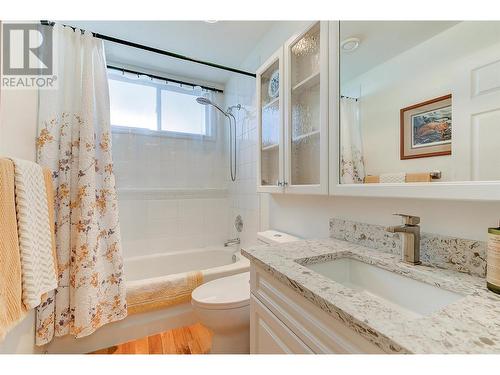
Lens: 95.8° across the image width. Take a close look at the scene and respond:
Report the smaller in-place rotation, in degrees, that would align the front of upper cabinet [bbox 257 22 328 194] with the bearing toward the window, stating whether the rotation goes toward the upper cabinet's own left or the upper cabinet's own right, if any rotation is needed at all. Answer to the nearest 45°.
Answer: approximately 90° to the upper cabinet's own right

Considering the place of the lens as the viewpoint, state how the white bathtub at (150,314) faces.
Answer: facing the viewer and to the right of the viewer

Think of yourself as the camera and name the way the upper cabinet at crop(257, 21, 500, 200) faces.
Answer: facing the viewer and to the left of the viewer

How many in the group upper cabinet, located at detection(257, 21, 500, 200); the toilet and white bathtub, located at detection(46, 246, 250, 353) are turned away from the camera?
0

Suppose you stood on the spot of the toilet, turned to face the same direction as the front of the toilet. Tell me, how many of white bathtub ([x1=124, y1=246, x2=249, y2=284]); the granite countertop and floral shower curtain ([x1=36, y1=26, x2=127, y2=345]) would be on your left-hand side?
1

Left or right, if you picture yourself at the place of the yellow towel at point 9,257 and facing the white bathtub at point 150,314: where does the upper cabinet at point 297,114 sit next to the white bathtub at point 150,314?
right

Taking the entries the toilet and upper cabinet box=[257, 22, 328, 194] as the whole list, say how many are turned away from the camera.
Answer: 0

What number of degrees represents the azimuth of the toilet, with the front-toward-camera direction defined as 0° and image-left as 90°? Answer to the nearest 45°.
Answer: approximately 45°

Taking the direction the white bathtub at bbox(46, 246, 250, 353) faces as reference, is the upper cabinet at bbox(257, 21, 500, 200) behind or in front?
in front

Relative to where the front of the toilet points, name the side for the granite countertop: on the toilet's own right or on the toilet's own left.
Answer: on the toilet's own left
